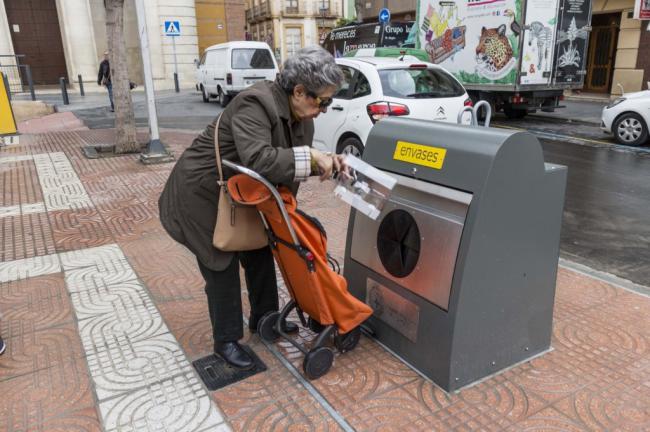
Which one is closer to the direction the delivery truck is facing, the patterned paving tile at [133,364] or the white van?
the white van

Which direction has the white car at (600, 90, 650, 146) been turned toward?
to the viewer's left

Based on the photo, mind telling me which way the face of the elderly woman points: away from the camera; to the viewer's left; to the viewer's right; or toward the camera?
to the viewer's right

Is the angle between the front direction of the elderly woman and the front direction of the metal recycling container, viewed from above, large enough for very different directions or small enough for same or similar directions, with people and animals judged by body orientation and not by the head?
very different directions

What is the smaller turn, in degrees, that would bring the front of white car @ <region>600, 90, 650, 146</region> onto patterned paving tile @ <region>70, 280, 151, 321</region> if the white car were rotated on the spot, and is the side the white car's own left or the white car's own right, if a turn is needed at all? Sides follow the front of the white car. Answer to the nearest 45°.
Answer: approximately 90° to the white car's own left

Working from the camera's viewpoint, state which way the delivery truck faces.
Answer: facing away from the viewer and to the left of the viewer

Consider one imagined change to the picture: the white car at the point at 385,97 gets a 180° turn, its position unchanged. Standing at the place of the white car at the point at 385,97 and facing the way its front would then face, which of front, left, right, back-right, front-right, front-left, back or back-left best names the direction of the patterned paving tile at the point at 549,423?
front-right

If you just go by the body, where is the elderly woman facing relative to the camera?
to the viewer's right

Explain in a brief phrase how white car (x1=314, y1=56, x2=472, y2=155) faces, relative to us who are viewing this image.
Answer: facing away from the viewer and to the left of the viewer
